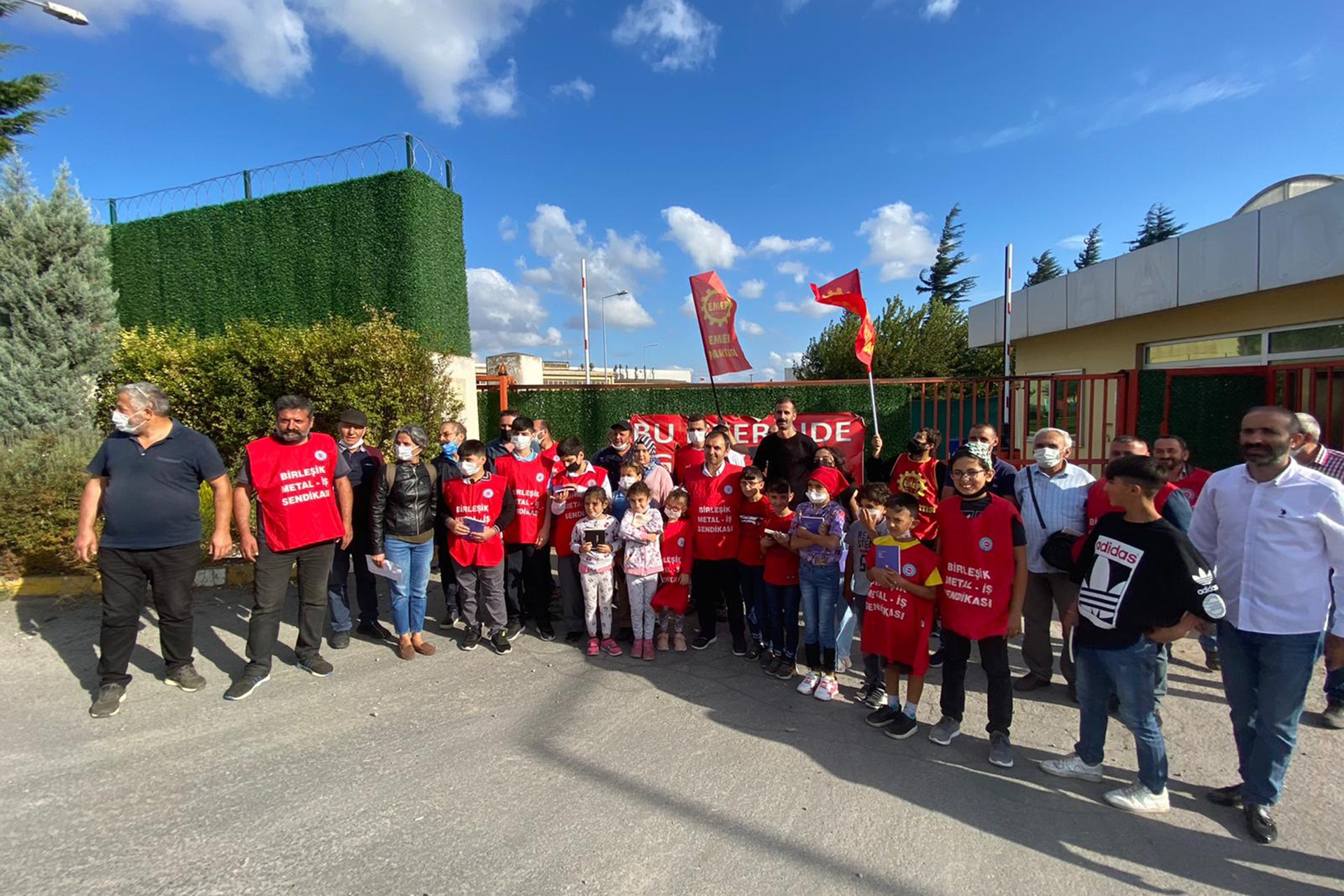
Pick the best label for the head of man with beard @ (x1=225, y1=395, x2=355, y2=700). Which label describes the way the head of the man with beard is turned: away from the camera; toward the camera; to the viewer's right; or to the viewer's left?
toward the camera

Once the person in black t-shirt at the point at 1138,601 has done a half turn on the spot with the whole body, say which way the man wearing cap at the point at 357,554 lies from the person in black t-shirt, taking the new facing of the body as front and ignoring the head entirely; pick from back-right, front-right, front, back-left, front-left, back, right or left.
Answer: back-left

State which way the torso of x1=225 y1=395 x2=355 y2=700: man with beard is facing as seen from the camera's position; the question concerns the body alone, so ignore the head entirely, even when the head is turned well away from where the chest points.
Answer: toward the camera

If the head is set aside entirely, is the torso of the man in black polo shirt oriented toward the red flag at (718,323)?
no

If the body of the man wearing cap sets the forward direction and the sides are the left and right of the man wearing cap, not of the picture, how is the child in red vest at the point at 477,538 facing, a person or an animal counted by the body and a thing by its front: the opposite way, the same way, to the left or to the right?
the same way

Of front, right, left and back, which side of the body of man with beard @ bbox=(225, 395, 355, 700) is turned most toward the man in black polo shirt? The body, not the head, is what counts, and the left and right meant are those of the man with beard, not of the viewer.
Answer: right

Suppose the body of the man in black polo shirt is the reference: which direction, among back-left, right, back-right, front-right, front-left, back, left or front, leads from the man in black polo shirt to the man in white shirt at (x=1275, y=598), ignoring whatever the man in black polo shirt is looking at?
front-left

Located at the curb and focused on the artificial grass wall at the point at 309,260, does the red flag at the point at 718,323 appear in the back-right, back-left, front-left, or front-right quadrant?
front-right

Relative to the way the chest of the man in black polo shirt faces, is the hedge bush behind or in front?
behind

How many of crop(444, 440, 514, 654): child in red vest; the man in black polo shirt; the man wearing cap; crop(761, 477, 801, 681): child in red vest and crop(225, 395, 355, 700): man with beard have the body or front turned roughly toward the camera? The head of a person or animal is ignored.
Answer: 5

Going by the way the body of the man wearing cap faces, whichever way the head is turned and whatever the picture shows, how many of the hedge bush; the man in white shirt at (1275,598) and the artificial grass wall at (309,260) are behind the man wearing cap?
2

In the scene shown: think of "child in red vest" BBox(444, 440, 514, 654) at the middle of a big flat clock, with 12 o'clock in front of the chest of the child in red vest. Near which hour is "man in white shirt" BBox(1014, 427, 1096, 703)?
The man in white shirt is roughly at 10 o'clock from the child in red vest.

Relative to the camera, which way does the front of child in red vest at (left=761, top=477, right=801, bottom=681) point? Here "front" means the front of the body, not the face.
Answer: toward the camera

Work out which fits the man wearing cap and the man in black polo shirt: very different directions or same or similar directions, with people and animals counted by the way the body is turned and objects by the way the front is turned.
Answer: same or similar directions

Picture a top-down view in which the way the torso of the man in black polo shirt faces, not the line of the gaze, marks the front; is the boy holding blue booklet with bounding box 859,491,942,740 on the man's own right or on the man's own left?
on the man's own left

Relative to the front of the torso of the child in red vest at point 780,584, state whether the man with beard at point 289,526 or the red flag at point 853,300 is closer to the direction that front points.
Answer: the man with beard

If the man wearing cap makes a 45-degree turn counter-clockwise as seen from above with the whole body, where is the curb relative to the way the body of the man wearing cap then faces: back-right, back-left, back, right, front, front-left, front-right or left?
back
